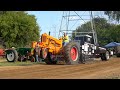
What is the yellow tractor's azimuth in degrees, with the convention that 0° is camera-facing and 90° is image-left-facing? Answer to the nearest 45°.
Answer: approximately 45°
